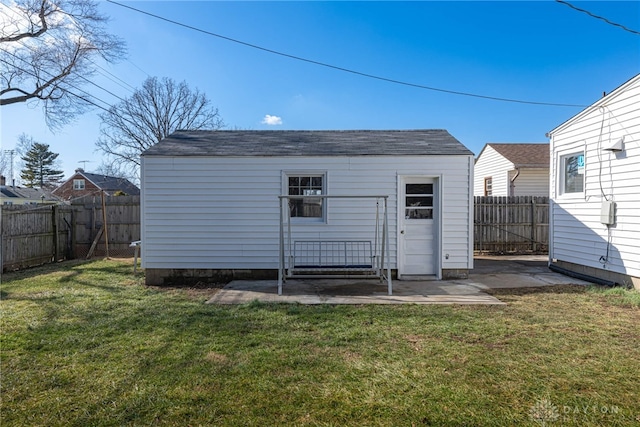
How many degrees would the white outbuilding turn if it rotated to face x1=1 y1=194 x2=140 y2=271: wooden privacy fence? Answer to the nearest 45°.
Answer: approximately 135° to its right

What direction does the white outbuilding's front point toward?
toward the camera

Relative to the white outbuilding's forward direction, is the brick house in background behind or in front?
behind

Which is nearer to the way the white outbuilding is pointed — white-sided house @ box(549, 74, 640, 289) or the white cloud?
the white-sided house

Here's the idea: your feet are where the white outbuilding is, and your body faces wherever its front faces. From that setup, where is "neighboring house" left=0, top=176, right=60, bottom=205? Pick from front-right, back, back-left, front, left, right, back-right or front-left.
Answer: back-right

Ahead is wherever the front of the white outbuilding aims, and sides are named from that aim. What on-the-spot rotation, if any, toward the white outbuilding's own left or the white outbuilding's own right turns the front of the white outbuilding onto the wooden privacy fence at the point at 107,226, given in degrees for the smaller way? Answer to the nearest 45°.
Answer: approximately 135° to the white outbuilding's own right

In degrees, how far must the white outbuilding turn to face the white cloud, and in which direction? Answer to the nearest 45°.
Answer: approximately 180°

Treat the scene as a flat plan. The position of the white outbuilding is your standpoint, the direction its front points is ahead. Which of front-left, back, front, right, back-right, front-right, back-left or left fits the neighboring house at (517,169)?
back-left

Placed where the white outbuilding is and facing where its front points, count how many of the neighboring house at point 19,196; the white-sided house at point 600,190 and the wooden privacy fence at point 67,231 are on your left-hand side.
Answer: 1

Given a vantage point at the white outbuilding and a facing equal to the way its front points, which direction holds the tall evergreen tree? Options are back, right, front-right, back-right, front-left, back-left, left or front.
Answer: back-right

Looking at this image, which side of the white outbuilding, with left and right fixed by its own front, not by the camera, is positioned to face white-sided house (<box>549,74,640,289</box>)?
left

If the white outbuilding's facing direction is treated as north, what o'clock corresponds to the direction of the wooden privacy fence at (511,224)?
The wooden privacy fence is roughly at 8 o'clock from the white outbuilding.
